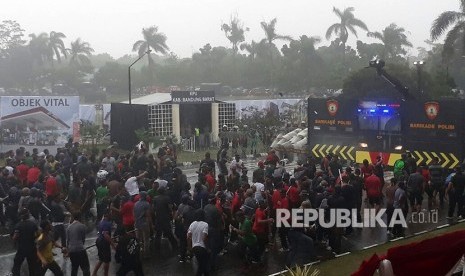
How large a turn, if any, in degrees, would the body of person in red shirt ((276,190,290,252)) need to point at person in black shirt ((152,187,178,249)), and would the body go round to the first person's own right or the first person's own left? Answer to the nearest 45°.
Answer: approximately 90° to the first person's own left

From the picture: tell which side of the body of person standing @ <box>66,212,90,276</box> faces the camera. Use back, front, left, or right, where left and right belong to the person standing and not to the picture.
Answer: back

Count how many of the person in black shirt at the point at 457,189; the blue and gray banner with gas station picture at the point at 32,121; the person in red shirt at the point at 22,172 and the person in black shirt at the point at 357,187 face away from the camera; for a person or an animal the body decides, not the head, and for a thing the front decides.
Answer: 3

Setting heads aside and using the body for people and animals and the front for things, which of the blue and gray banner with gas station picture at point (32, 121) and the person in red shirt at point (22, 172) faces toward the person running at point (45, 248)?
the blue and gray banner with gas station picture

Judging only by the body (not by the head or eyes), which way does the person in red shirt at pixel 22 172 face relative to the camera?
away from the camera

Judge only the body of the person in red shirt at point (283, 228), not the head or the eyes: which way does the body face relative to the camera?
away from the camera

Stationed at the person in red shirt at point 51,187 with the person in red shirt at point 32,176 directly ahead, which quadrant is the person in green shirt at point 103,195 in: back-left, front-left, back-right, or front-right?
back-right

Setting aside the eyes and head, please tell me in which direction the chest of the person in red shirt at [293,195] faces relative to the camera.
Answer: away from the camera

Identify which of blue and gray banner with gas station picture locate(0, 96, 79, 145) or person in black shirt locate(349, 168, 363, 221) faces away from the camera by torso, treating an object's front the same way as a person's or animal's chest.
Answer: the person in black shirt

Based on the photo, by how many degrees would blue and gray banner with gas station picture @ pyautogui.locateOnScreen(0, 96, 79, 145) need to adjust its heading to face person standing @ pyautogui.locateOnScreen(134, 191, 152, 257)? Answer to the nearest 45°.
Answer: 0° — it already faces them

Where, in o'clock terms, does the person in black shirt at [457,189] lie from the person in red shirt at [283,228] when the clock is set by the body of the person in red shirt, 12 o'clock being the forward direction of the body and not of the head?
The person in black shirt is roughly at 2 o'clock from the person in red shirt.

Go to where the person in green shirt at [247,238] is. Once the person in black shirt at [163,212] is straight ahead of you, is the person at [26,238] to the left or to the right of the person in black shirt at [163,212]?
left
